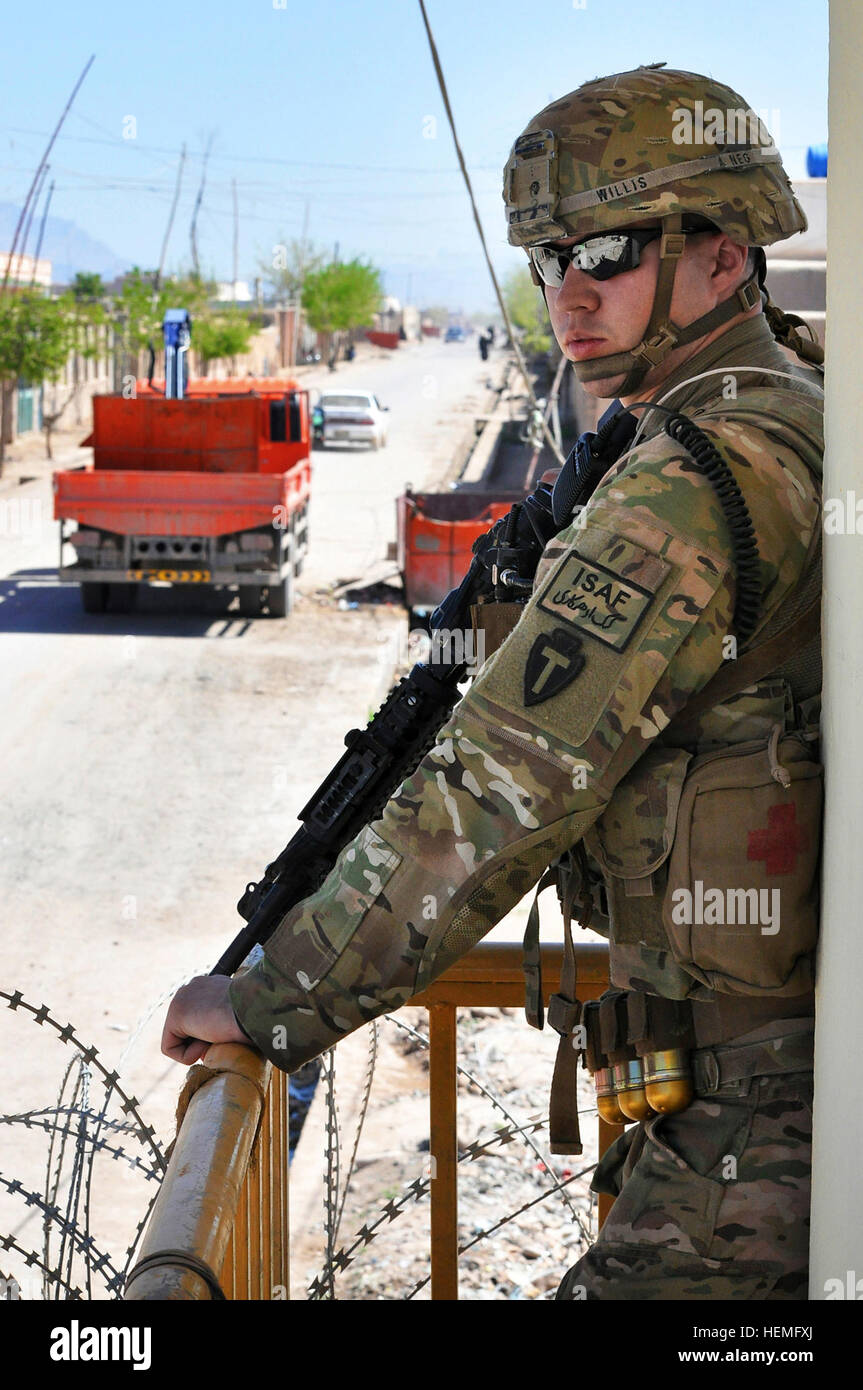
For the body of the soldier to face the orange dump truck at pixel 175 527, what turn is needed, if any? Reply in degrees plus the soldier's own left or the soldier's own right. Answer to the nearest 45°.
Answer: approximately 90° to the soldier's own right

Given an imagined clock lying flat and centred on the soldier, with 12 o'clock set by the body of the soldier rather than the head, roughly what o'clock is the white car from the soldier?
The white car is roughly at 3 o'clock from the soldier.

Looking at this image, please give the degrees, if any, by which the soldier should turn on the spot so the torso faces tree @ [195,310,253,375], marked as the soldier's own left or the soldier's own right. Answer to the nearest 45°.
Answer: approximately 90° to the soldier's own right

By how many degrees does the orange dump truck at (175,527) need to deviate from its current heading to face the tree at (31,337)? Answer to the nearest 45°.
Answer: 0° — it already faces it

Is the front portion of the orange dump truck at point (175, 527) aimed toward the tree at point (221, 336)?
yes

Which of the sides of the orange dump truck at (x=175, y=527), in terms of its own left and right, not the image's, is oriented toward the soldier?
back

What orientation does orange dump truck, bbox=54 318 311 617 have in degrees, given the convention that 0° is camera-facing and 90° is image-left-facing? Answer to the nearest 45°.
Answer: approximately 180°

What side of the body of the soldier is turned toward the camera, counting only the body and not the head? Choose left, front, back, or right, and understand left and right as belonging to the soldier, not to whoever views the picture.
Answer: left

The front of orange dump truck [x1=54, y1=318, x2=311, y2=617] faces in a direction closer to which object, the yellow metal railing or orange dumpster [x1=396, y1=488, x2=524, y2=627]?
the orange dumpster

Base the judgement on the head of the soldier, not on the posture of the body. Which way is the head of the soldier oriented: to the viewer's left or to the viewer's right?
to the viewer's left

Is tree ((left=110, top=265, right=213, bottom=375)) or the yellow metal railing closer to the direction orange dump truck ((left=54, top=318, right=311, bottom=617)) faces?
the tree
